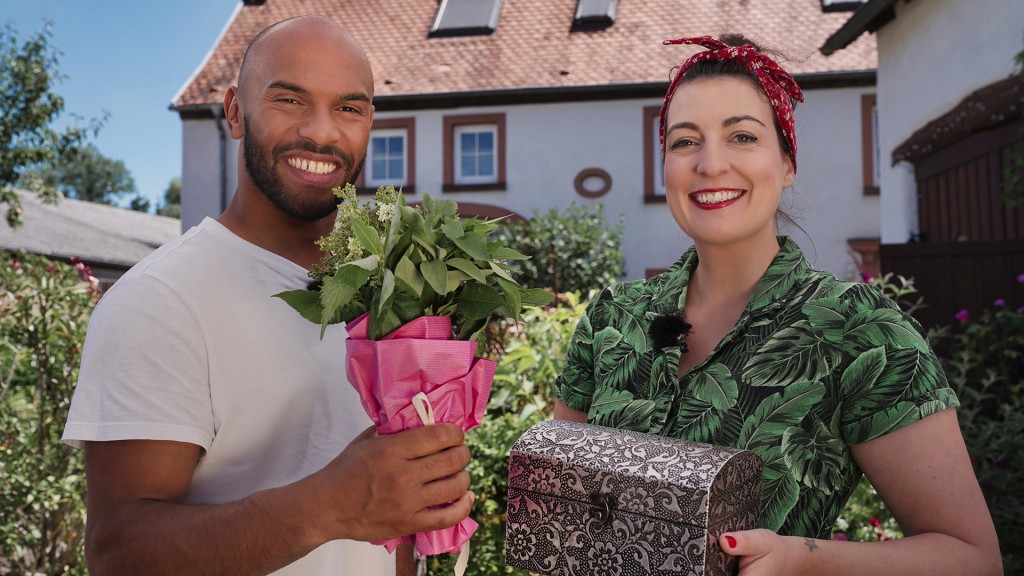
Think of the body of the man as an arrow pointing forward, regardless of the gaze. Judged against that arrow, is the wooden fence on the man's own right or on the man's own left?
on the man's own left

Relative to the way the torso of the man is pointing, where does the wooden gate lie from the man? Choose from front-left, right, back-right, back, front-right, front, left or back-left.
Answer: left

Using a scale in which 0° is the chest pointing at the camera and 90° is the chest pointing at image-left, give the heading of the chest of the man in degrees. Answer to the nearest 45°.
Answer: approximately 315°

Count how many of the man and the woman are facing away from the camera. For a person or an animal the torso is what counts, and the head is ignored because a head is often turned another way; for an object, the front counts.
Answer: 0

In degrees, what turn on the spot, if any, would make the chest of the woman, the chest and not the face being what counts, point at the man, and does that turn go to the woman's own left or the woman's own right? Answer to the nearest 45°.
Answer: approximately 45° to the woman's own right

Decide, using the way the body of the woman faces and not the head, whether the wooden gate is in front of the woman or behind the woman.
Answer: behind

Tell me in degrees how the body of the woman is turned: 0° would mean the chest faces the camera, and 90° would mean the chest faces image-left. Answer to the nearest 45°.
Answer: approximately 45°

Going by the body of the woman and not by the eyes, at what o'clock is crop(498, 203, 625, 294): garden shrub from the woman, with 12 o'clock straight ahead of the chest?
The garden shrub is roughly at 4 o'clock from the woman.

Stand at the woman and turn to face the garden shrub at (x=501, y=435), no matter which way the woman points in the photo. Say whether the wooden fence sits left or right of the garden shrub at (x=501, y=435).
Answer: right

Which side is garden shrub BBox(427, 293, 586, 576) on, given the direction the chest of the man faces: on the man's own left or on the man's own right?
on the man's own left
